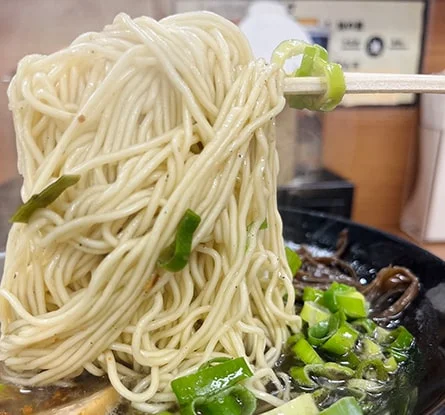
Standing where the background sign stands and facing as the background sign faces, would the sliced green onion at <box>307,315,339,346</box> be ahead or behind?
ahead

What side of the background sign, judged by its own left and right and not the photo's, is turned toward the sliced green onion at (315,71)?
front

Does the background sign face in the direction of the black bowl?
yes

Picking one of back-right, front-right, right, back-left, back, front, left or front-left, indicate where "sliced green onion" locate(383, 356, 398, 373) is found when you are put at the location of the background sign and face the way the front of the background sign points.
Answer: front

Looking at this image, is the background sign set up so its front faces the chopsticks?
yes

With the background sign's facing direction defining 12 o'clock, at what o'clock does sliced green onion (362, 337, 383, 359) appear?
The sliced green onion is roughly at 12 o'clock from the background sign.

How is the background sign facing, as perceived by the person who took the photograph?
facing the viewer

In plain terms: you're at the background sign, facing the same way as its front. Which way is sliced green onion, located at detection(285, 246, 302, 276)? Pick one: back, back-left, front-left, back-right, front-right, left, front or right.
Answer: front

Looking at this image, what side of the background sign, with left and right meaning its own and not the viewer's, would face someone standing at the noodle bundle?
front
